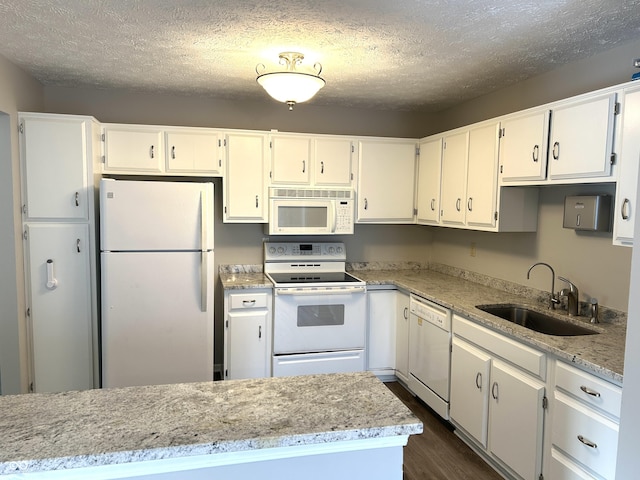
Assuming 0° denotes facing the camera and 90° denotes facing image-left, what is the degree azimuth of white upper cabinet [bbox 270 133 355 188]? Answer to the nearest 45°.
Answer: approximately 0°

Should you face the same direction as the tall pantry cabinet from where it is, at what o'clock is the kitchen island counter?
The kitchen island counter is roughly at 12 o'clock from the tall pantry cabinet.

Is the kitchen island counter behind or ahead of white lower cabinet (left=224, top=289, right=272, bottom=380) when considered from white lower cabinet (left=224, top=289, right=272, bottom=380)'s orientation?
ahead

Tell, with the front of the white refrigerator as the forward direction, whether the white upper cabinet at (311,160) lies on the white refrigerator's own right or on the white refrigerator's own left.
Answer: on the white refrigerator's own left

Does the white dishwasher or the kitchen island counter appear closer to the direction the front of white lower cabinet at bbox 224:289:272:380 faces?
the kitchen island counter

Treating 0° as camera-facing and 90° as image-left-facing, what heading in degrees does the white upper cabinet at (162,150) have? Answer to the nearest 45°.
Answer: approximately 0°

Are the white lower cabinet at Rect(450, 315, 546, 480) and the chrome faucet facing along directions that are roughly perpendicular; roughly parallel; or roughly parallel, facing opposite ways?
roughly parallel

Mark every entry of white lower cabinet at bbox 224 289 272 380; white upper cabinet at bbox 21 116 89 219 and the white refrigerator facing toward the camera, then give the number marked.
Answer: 3

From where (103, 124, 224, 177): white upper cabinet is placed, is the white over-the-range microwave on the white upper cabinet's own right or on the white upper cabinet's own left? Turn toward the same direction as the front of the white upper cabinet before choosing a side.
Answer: on the white upper cabinet's own left

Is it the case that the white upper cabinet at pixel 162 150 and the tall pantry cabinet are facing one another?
no

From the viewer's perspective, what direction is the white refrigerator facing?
toward the camera

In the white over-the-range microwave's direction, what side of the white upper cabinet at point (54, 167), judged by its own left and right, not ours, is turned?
left

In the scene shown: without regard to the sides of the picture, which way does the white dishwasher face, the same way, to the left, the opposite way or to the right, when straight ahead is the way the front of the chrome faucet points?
the same way

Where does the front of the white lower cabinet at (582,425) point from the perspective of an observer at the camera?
facing the viewer and to the left of the viewer

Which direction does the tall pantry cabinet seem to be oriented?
toward the camera

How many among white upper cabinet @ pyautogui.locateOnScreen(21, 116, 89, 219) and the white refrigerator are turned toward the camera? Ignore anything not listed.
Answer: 2

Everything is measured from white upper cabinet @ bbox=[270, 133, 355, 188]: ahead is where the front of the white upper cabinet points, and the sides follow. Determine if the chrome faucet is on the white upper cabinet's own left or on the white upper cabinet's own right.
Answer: on the white upper cabinet's own left

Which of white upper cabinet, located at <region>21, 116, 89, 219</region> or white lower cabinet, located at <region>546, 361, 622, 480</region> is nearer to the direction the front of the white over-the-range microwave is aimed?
the white lower cabinet

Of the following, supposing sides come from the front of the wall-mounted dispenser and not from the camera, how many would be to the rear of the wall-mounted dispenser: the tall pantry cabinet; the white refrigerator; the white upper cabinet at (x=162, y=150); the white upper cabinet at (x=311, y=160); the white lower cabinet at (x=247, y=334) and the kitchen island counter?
0
